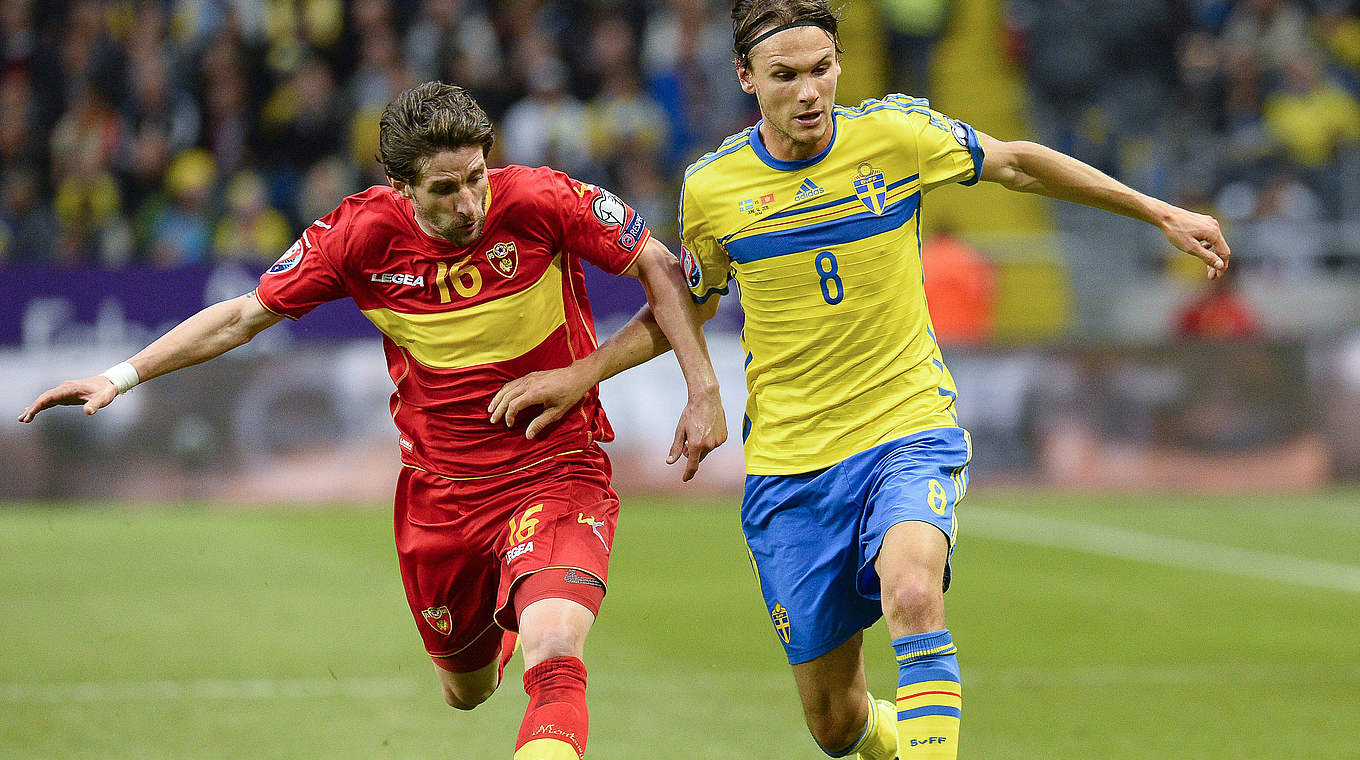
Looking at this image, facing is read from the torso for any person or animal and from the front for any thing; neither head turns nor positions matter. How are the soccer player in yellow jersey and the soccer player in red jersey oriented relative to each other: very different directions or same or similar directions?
same or similar directions

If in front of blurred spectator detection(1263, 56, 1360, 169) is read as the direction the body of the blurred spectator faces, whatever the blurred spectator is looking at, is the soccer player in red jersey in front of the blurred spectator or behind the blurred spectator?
in front

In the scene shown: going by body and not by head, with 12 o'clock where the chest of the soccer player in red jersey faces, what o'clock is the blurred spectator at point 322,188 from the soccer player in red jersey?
The blurred spectator is roughly at 6 o'clock from the soccer player in red jersey.

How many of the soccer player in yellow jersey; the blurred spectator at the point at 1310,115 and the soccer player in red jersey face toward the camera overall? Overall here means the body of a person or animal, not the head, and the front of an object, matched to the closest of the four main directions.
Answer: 3

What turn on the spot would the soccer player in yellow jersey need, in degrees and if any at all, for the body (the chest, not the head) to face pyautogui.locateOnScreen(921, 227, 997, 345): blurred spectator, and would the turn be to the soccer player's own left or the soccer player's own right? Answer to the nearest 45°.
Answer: approximately 180°

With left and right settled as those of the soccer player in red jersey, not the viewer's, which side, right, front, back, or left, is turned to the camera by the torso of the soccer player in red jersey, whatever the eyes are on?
front

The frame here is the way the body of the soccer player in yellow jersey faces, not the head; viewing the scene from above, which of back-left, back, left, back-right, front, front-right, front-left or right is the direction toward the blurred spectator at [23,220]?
back-right

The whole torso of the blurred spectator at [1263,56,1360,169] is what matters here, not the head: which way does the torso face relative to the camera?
toward the camera

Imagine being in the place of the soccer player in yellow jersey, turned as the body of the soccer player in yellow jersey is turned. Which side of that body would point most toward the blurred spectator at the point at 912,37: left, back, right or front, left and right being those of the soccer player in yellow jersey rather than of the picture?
back

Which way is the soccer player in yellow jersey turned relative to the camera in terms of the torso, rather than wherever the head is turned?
toward the camera

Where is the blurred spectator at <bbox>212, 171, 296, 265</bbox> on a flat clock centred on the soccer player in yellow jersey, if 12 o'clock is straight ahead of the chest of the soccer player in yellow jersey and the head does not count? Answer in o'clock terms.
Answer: The blurred spectator is roughly at 5 o'clock from the soccer player in yellow jersey.
